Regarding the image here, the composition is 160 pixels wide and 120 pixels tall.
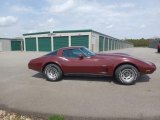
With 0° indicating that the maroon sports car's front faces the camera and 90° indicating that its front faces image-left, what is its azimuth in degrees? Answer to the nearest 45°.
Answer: approximately 270°

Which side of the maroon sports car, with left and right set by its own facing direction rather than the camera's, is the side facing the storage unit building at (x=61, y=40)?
left
